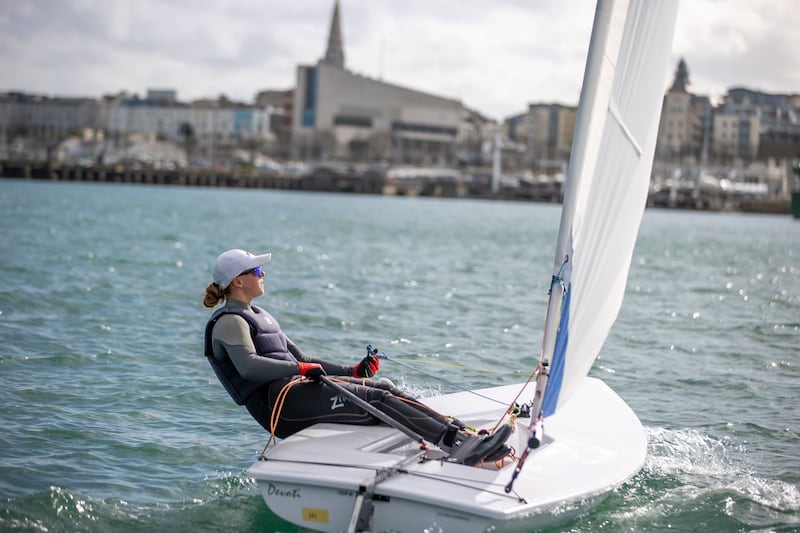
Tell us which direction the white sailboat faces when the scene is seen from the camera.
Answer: facing away from the viewer and to the right of the viewer
